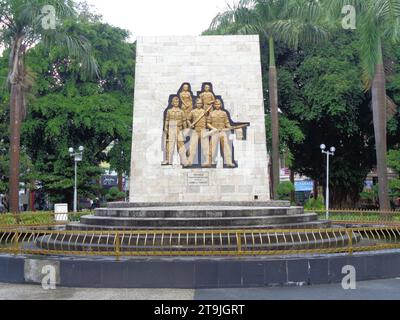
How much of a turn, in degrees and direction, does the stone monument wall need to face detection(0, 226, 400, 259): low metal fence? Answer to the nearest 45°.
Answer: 0° — it already faces it

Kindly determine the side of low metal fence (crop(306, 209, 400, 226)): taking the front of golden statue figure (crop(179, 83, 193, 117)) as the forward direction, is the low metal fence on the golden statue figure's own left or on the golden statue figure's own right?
on the golden statue figure's own left

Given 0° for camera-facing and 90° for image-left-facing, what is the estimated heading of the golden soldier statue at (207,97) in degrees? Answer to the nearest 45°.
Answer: approximately 0°

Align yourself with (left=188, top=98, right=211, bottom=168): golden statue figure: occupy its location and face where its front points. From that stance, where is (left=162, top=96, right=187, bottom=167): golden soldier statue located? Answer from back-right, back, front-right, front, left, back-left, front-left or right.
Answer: right

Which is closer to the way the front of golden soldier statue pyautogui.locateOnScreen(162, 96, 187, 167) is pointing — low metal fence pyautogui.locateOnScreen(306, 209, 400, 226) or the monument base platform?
the monument base platform

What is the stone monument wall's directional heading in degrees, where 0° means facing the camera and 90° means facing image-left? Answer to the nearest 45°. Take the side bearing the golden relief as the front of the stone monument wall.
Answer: approximately 0°

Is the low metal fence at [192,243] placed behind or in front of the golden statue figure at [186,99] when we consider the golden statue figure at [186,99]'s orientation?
in front

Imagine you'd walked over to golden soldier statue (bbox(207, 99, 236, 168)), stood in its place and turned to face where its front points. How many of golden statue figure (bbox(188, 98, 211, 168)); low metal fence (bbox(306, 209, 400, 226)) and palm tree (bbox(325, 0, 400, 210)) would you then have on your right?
1

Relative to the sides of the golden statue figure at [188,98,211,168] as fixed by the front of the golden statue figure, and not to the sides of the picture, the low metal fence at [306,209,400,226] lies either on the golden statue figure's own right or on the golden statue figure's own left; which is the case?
on the golden statue figure's own left

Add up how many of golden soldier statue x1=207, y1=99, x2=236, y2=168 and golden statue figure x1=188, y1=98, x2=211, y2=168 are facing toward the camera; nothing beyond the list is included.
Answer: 2

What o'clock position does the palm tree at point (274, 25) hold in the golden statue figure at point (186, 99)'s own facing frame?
The palm tree is roughly at 7 o'clock from the golden statue figure.
